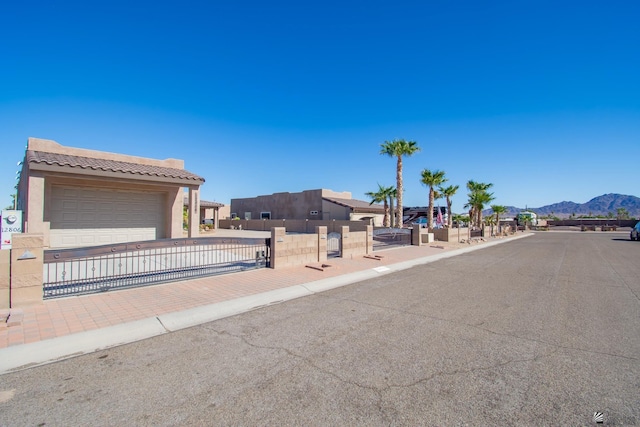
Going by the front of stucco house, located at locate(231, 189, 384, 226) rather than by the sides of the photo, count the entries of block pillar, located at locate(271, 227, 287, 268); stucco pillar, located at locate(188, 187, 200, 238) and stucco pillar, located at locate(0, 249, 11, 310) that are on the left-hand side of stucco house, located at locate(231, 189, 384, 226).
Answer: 0

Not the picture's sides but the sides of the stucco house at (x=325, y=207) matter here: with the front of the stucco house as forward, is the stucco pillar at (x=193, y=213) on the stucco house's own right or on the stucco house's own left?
on the stucco house's own right

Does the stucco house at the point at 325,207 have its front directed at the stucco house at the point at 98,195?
no

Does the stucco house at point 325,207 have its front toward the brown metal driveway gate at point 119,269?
no

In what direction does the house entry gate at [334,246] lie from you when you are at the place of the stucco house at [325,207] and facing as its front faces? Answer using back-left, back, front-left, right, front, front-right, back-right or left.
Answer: front-right

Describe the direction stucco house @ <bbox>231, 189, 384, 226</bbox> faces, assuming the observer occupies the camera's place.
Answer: facing the viewer and to the right of the viewer

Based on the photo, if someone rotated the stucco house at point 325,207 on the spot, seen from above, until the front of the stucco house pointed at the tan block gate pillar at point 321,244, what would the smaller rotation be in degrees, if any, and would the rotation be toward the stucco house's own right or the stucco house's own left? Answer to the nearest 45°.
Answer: approximately 45° to the stucco house's own right

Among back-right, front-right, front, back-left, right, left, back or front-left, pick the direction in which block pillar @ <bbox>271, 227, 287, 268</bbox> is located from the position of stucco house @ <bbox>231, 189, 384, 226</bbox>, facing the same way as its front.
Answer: front-right

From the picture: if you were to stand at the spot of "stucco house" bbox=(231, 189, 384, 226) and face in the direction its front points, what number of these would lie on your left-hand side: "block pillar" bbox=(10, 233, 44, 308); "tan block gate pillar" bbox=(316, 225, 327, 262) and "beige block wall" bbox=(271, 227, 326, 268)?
0

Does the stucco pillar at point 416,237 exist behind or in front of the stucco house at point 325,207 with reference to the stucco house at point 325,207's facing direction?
in front

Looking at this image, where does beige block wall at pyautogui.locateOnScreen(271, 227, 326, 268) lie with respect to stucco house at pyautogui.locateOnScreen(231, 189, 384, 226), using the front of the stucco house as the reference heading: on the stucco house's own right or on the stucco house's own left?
on the stucco house's own right

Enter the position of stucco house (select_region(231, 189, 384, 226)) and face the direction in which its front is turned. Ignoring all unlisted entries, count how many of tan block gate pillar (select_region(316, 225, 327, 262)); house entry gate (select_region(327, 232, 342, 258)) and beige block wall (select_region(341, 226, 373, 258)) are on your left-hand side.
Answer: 0

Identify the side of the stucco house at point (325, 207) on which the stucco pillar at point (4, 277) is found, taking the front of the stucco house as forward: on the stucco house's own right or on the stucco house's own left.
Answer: on the stucco house's own right

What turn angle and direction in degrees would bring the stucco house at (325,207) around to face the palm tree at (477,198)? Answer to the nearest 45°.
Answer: approximately 45° to its left
